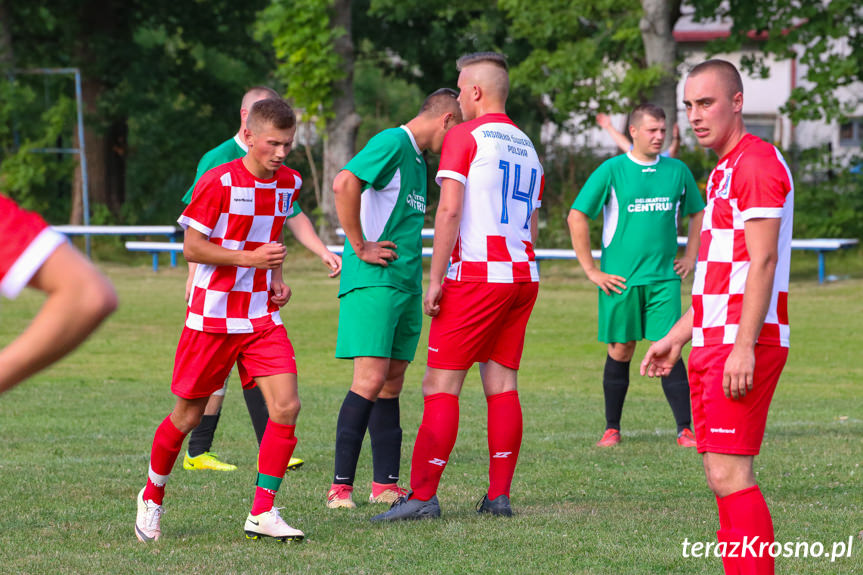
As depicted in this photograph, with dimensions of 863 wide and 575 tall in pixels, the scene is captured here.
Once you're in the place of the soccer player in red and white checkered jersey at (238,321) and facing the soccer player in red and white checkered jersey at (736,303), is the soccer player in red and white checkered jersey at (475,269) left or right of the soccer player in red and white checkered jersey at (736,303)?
left

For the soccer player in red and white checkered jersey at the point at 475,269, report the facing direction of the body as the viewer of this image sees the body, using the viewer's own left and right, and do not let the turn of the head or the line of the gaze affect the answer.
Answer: facing away from the viewer and to the left of the viewer

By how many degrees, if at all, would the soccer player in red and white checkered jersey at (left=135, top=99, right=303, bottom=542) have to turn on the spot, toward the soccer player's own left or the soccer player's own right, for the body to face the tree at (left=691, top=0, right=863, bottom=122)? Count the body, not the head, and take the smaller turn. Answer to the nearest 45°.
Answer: approximately 90° to the soccer player's own left

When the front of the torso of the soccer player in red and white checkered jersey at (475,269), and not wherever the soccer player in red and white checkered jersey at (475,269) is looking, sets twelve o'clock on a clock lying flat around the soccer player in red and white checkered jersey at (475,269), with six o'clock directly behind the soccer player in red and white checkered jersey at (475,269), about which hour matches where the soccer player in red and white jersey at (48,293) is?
the soccer player in red and white jersey at (48,293) is roughly at 8 o'clock from the soccer player in red and white checkered jersey at (475,269).

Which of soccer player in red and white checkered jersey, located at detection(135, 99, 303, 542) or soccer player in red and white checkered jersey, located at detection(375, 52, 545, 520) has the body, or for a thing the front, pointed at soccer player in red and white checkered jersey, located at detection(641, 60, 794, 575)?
soccer player in red and white checkered jersey, located at detection(135, 99, 303, 542)

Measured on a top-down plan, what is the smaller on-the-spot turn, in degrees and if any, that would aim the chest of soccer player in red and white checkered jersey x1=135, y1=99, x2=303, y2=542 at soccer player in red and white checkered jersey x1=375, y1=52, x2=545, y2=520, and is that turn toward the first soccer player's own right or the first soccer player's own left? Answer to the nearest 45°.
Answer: approximately 45° to the first soccer player's own left

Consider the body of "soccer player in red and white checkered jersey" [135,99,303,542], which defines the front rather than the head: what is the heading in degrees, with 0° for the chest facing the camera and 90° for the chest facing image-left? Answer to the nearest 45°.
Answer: approximately 315°

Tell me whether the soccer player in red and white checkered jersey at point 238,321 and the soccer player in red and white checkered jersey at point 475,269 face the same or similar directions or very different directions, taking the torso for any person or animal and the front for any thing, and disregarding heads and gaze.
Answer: very different directions

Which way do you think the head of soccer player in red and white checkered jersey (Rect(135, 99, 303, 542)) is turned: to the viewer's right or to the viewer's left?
to the viewer's right

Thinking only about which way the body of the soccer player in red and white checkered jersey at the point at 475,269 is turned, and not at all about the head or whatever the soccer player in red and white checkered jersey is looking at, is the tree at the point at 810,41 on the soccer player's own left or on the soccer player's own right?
on the soccer player's own right

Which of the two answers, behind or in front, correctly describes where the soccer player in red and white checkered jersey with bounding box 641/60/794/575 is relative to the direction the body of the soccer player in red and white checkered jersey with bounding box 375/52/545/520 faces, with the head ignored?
behind

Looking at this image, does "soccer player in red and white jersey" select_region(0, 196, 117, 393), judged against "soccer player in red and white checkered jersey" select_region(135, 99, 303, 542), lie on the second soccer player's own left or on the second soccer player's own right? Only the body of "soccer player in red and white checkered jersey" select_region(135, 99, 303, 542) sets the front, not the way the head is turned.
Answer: on the second soccer player's own right
